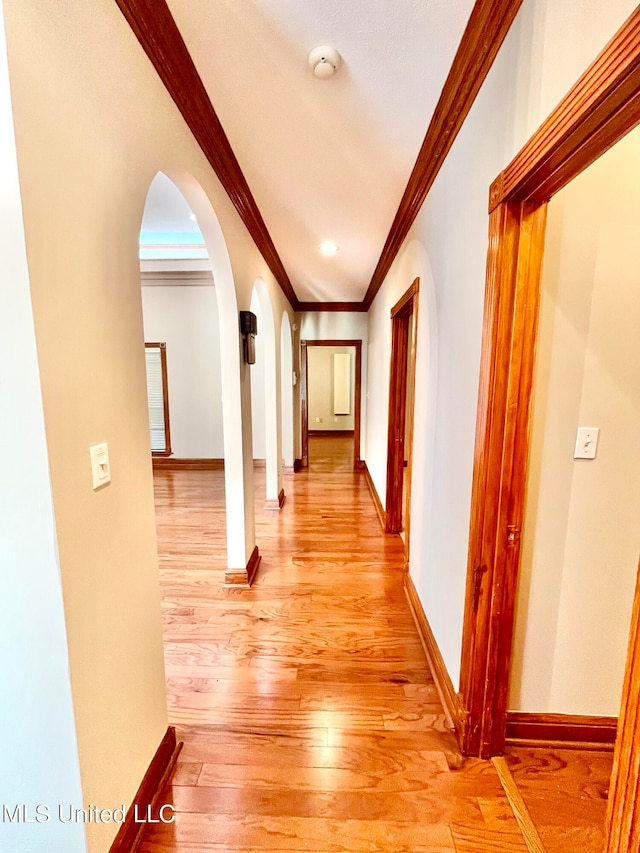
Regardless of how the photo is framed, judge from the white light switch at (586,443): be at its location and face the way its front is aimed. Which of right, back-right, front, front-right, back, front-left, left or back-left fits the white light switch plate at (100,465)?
front-right

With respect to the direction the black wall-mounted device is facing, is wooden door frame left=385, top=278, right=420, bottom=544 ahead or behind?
ahead

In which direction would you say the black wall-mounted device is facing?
to the viewer's right

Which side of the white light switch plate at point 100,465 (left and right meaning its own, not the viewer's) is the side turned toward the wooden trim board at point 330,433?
left

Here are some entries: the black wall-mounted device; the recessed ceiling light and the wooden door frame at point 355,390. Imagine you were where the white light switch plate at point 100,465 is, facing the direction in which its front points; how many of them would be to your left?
3

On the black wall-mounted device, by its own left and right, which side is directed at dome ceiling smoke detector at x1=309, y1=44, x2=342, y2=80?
right

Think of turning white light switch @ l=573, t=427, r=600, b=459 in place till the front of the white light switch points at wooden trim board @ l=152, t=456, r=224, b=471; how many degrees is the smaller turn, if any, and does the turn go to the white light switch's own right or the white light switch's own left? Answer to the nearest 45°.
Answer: approximately 90° to the white light switch's own right

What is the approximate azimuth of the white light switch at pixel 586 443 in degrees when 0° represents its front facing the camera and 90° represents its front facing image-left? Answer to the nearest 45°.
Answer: approximately 0°
